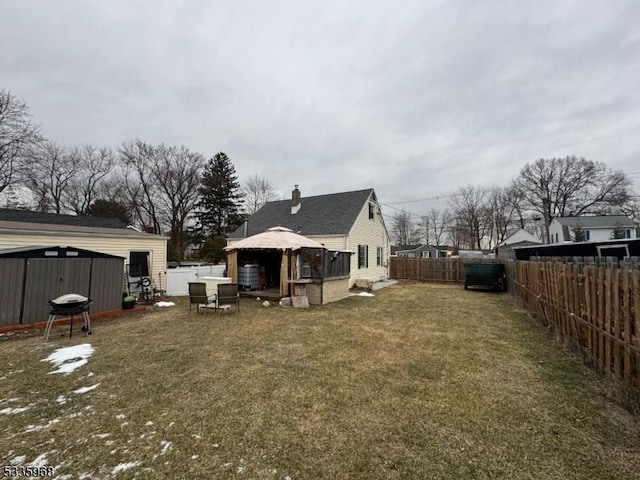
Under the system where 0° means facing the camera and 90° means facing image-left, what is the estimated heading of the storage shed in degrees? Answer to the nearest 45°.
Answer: approximately 315°

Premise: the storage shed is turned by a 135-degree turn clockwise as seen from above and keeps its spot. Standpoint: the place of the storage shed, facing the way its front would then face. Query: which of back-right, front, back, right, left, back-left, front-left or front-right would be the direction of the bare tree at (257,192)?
back-right

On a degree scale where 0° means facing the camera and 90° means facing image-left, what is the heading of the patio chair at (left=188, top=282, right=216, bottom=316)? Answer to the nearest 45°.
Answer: approximately 225°

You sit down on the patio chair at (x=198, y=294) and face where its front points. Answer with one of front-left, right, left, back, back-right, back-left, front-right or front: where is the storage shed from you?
back-left

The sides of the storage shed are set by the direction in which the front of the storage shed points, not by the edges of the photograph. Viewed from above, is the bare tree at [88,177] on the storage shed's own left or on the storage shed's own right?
on the storage shed's own left

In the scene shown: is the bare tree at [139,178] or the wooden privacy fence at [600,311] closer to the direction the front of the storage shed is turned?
the wooden privacy fence

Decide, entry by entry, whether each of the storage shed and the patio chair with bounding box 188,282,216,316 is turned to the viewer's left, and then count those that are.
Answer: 0

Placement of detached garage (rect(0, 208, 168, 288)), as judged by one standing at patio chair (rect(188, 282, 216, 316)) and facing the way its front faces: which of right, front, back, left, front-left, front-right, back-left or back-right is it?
left

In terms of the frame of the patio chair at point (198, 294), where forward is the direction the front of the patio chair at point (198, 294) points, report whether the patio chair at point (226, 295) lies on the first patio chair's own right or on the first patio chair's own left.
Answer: on the first patio chair's own right
